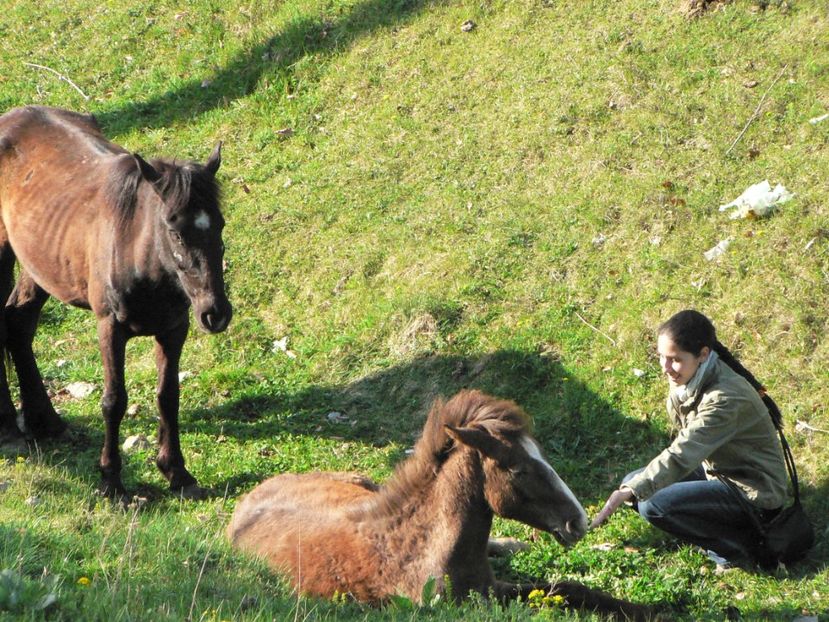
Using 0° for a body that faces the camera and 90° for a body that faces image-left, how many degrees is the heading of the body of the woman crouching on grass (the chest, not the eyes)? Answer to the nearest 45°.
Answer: approximately 90°

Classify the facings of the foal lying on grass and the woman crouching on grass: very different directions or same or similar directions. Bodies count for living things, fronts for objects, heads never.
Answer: very different directions

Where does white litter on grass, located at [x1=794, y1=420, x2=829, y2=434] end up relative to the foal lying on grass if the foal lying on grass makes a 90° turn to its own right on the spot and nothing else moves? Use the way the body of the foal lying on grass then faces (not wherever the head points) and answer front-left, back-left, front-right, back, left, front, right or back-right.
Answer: back-left

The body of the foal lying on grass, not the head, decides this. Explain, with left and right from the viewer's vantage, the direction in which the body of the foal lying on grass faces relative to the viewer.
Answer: facing to the right of the viewer

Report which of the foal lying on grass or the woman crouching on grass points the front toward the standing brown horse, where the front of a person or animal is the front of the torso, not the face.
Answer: the woman crouching on grass

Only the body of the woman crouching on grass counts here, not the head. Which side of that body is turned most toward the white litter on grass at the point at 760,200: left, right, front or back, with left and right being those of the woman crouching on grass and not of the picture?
right

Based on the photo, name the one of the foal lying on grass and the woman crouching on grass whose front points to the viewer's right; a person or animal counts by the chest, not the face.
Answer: the foal lying on grass

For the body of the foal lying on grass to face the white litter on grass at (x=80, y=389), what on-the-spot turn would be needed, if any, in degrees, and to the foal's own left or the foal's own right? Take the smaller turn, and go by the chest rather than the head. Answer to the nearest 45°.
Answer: approximately 135° to the foal's own left

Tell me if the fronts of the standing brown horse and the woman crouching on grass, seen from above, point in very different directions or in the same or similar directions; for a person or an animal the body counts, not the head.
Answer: very different directions

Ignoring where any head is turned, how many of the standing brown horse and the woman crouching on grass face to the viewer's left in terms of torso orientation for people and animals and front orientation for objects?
1

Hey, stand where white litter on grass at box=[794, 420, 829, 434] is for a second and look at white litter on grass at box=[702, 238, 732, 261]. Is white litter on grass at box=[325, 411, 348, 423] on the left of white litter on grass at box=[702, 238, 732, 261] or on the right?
left

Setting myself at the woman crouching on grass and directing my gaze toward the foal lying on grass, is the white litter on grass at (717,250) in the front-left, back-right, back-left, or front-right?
back-right

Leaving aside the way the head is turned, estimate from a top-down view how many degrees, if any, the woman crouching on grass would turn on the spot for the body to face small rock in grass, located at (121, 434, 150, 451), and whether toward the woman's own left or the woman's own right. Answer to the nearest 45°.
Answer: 0° — they already face it

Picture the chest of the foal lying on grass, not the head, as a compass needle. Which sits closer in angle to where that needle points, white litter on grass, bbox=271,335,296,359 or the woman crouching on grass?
the woman crouching on grass

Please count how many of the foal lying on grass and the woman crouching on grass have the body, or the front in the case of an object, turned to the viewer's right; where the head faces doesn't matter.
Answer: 1

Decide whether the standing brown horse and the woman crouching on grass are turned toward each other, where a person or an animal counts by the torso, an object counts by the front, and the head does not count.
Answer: no
